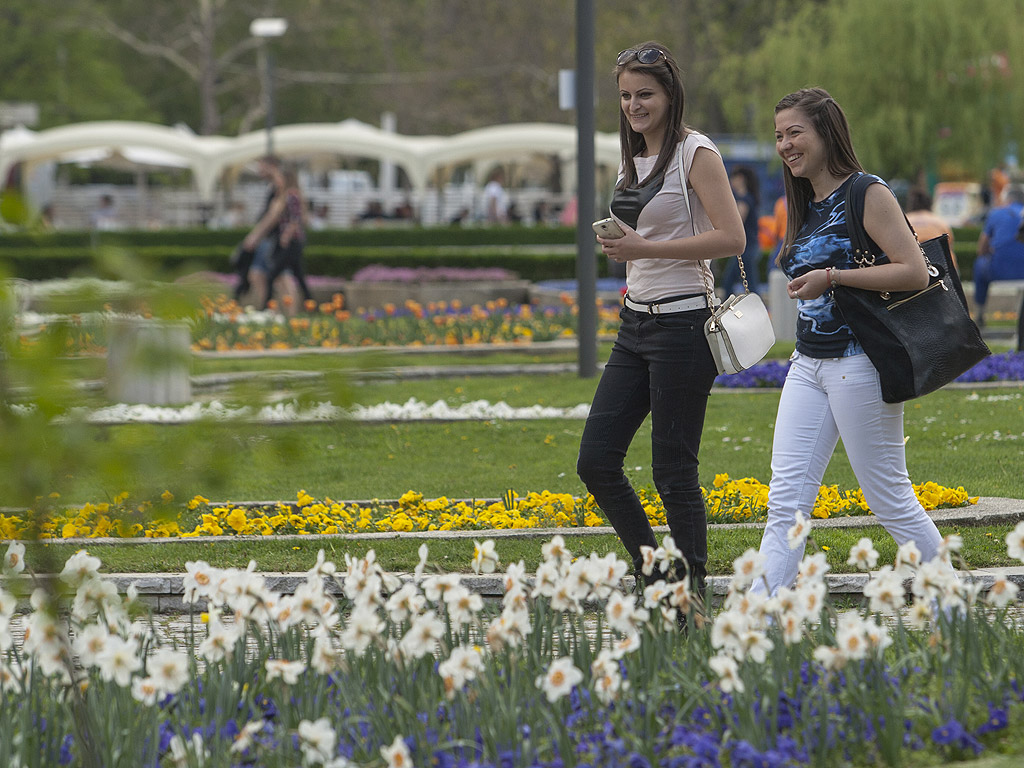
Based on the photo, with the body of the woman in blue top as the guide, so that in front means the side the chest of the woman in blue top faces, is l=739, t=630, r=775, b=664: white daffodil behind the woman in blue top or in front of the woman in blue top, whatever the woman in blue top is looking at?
in front

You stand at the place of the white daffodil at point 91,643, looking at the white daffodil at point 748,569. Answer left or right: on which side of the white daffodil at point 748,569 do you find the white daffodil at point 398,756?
right

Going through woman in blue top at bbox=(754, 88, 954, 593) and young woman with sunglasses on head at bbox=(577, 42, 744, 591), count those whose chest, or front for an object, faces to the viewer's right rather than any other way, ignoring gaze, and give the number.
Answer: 0

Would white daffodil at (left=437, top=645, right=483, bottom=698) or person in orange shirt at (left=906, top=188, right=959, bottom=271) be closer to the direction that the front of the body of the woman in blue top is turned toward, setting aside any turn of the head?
the white daffodil

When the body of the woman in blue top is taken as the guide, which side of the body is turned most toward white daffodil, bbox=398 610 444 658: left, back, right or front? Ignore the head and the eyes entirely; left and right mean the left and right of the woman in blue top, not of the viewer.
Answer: front

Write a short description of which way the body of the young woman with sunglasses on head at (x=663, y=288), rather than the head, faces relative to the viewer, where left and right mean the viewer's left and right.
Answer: facing the viewer and to the left of the viewer

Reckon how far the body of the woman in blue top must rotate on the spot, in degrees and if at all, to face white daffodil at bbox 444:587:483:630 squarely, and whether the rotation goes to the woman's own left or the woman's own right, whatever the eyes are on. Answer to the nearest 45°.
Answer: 0° — they already face it

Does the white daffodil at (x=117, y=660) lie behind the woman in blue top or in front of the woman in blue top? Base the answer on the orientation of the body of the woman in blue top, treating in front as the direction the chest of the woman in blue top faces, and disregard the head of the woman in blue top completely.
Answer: in front

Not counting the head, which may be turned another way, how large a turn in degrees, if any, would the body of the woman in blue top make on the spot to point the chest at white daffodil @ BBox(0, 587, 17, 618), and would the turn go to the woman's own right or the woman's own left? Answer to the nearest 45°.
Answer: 0° — they already face it
